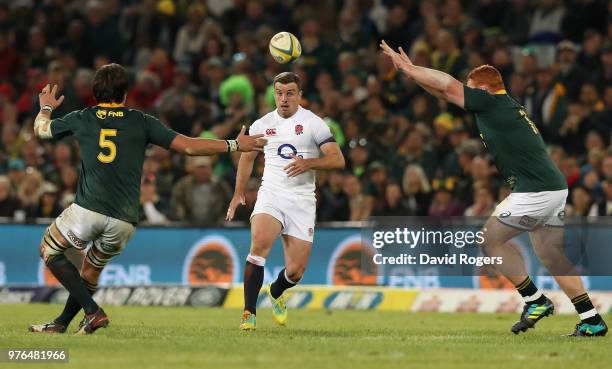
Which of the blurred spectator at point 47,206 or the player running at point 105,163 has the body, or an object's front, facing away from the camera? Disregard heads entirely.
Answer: the player running

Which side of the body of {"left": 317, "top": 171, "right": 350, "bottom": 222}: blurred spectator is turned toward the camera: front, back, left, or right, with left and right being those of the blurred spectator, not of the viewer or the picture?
front

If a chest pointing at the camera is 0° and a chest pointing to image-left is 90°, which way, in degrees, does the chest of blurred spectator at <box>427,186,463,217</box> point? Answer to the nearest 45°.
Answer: approximately 0°

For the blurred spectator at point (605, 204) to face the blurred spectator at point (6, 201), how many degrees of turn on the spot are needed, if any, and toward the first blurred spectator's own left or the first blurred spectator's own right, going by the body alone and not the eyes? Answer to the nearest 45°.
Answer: approximately 90° to the first blurred spectator's own right

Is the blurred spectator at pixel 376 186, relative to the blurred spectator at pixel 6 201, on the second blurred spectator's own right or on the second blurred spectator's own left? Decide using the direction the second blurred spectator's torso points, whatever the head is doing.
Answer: on the second blurred spectator's own left
